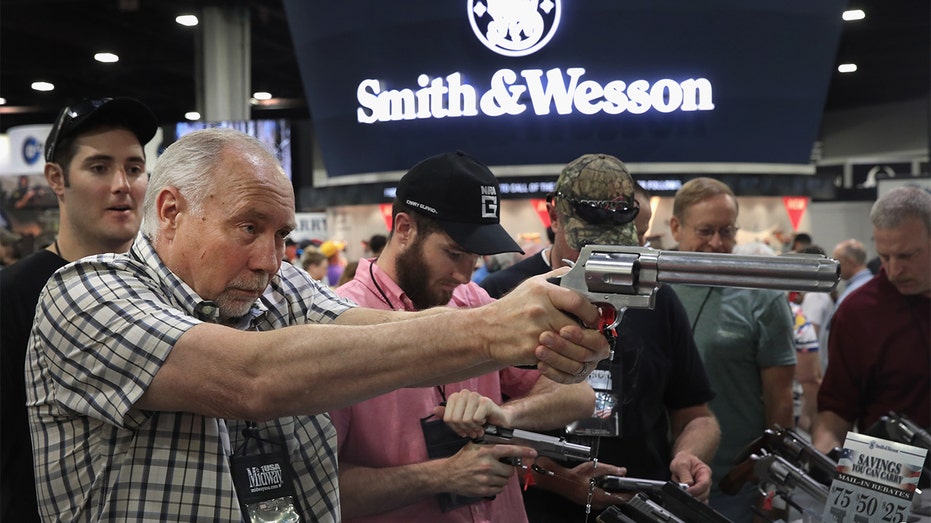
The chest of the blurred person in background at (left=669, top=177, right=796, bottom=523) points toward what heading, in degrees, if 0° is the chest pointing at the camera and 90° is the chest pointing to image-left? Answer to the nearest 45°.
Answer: approximately 0°

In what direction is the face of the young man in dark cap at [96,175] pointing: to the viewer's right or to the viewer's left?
to the viewer's right

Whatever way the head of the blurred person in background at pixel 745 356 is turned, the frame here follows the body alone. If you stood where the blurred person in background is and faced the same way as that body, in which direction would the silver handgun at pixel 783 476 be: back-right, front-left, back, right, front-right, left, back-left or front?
front

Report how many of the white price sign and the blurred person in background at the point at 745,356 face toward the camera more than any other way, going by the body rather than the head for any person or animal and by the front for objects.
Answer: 2

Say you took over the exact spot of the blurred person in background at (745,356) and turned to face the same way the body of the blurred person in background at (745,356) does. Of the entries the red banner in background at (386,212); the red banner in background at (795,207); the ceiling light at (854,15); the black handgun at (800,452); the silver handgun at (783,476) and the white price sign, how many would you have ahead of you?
3

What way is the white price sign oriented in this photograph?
toward the camera

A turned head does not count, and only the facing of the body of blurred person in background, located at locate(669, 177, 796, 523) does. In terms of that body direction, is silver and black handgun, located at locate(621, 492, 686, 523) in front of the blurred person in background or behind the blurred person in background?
in front

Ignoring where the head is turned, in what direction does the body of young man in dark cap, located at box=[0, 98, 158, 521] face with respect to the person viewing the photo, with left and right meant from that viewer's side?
facing the viewer and to the right of the viewer

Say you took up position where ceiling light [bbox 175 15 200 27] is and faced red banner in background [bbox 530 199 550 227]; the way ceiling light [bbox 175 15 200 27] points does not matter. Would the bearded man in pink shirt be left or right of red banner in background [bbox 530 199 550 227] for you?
right
